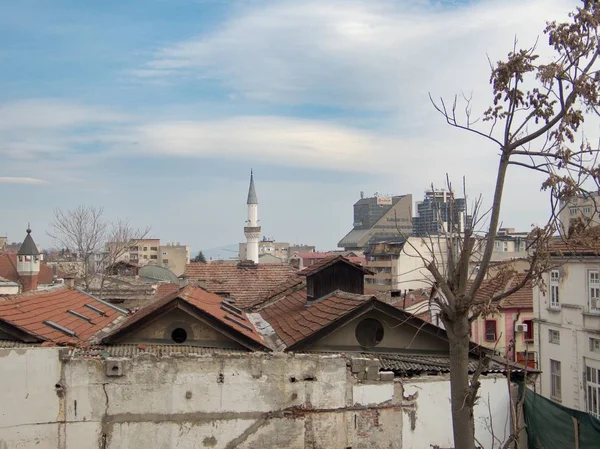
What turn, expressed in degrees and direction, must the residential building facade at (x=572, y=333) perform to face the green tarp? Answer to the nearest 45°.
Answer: approximately 45° to its left

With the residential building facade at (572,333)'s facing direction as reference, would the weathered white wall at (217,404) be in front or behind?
in front

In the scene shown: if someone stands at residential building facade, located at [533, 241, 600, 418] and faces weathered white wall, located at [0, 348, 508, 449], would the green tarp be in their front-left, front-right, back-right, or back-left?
front-left

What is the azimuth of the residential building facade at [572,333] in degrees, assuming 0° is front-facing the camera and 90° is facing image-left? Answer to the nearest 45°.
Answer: approximately 45°
